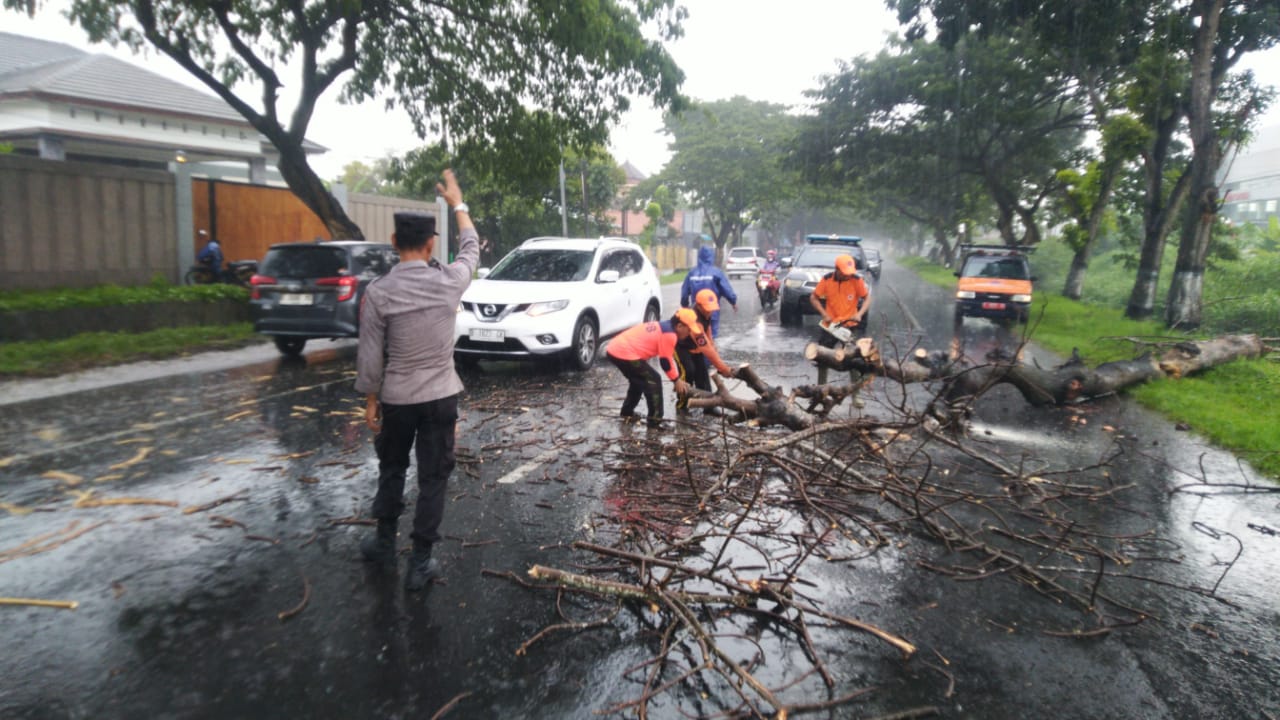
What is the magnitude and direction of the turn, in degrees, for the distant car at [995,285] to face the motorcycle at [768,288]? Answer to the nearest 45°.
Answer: approximately 90° to its right

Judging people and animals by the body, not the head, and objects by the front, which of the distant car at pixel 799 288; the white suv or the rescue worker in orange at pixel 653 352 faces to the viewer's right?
the rescue worker in orange

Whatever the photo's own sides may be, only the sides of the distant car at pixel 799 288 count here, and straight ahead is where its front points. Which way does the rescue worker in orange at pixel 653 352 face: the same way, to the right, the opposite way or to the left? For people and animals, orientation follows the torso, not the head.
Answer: to the left

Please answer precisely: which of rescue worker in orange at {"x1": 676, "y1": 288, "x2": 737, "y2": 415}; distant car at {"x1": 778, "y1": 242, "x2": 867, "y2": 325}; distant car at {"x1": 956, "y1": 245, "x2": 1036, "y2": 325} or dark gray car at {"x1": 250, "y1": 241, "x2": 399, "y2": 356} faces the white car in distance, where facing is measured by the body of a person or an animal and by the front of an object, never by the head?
dark gray car at {"x1": 250, "y1": 241, "x2": 399, "y2": 356}

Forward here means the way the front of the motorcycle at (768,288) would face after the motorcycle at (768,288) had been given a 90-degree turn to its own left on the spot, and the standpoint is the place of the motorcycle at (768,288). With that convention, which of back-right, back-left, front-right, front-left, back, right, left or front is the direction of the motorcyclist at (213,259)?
back-right

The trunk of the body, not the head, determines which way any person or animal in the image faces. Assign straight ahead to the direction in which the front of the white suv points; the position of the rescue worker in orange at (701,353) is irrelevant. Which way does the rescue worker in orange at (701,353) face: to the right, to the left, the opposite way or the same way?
to the left

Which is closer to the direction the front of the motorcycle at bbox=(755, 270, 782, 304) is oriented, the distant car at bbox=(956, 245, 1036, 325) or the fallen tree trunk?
the fallen tree trunk

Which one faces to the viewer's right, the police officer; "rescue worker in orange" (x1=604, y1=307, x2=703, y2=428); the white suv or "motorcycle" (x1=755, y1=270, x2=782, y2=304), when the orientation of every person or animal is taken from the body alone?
the rescue worker in orange

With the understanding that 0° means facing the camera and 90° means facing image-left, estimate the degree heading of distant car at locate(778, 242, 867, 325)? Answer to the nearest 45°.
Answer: approximately 0°

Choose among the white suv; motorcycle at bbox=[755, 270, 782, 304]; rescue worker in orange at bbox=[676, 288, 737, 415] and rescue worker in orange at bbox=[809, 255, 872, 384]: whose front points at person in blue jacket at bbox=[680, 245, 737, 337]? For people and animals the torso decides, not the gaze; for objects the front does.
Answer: the motorcycle

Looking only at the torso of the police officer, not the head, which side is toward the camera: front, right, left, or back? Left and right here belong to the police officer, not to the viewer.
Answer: back

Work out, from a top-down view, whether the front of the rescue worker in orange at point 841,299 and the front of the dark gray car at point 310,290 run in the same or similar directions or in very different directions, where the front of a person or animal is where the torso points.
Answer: very different directions

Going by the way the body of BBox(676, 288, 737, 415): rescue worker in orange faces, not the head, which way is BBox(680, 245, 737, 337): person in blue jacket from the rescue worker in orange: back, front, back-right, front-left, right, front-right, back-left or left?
back-left
